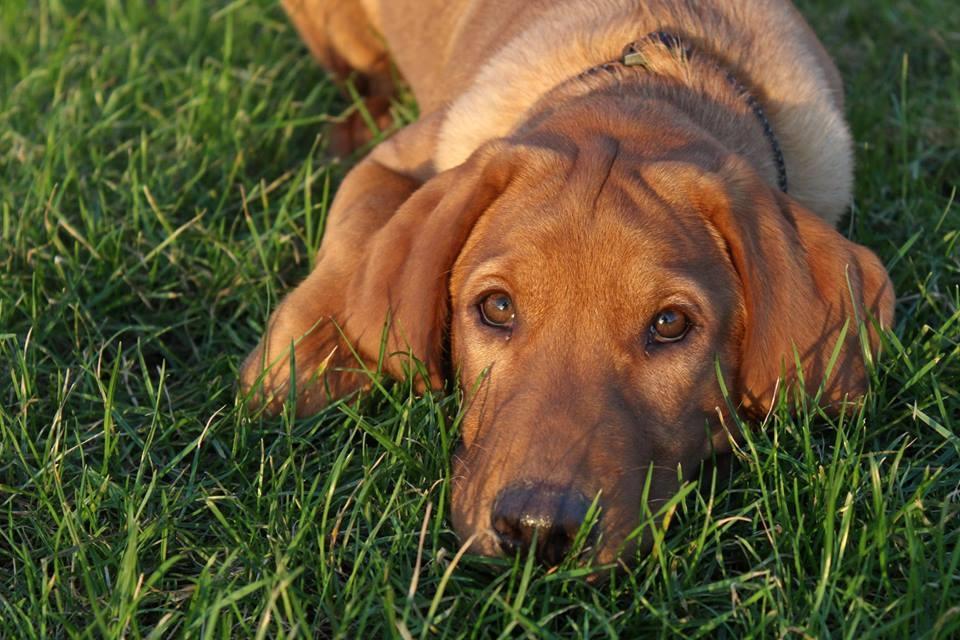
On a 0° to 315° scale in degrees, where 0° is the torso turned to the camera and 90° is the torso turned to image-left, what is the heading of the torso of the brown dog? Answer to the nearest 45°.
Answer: approximately 0°
